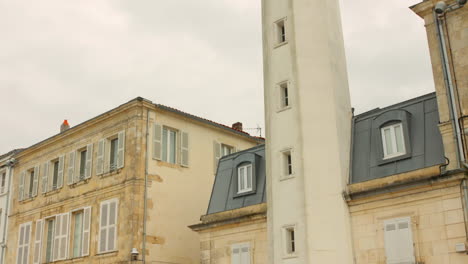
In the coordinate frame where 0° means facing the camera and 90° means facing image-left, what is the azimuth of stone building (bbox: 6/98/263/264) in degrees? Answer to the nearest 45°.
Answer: approximately 45°

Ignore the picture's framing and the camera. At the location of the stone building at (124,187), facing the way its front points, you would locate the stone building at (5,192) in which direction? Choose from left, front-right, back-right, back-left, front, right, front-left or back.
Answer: right

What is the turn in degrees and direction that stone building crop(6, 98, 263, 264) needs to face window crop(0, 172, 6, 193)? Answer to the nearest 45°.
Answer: approximately 90° to its right

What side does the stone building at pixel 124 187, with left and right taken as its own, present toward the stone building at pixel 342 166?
left

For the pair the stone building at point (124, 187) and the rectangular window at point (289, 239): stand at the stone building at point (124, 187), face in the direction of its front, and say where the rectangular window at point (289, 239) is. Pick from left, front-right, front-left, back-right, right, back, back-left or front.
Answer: left
